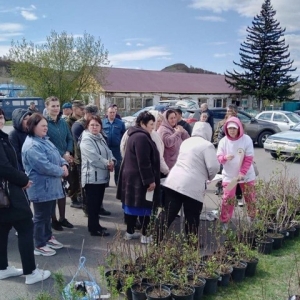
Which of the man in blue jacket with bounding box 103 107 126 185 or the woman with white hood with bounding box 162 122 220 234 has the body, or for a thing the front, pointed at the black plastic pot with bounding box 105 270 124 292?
the man in blue jacket

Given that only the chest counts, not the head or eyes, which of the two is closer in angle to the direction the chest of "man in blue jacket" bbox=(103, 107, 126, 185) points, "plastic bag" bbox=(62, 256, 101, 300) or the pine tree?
the plastic bag

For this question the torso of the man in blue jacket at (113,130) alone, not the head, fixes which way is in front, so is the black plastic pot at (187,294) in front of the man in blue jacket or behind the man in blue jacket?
in front

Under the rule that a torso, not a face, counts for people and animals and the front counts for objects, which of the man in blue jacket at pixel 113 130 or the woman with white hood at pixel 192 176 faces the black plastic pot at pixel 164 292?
the man in blue jacket

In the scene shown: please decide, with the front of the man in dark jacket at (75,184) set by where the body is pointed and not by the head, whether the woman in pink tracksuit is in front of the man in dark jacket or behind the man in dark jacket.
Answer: in front

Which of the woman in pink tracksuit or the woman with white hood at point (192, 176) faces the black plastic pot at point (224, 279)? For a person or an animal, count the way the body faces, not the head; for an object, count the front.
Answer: the woman in pink tracksuit

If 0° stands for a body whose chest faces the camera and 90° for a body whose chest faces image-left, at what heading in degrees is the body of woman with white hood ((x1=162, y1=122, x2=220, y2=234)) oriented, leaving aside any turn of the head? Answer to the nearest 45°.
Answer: approximately 225°

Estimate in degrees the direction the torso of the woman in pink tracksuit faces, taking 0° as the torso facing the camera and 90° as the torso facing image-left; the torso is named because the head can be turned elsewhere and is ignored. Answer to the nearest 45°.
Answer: approximately 0°
